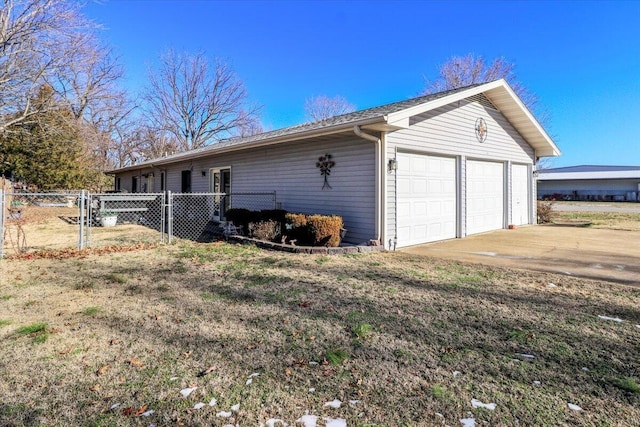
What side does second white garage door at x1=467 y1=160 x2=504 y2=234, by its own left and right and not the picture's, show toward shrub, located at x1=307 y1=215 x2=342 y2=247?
right

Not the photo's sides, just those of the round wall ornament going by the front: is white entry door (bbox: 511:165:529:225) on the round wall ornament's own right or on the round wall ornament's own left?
on the round wall ornament's own left

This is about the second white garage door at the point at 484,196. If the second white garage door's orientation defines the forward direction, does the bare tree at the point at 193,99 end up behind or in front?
behind

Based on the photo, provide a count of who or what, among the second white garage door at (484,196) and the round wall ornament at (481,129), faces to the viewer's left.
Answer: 0

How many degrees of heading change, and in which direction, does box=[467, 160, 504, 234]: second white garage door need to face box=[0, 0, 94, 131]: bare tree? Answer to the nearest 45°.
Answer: approximately 135° to its right

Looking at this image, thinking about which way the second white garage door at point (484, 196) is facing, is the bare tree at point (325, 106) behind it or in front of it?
behind

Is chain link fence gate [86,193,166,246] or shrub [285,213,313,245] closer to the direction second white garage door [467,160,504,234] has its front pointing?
the shrub

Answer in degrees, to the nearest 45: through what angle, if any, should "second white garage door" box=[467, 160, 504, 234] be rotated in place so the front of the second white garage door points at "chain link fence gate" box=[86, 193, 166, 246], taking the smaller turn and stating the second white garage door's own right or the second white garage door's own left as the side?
approximately 135° to the second white garage door's own right

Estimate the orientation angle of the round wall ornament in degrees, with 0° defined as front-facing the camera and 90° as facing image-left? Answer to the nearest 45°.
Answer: approximately 315°

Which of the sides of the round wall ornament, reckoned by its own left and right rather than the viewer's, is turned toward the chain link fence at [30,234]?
right

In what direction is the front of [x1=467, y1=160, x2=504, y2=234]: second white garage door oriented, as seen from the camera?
facing the viewer and to the right of the viewer

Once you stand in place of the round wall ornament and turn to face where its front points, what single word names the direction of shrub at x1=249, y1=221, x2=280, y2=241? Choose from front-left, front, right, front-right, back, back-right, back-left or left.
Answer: right

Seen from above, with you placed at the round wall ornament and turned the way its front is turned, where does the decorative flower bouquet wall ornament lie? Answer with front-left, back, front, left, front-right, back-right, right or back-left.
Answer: right

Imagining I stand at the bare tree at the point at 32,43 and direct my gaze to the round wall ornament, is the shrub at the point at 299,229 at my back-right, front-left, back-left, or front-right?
front-right

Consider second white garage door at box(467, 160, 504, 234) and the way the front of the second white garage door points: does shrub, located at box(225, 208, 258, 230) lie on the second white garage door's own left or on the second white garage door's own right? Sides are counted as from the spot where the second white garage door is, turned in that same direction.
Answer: on the second white garage door's own right

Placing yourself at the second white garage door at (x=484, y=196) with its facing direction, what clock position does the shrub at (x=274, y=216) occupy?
The shrub is roughly at 3 o'clock from the second white garage door.
